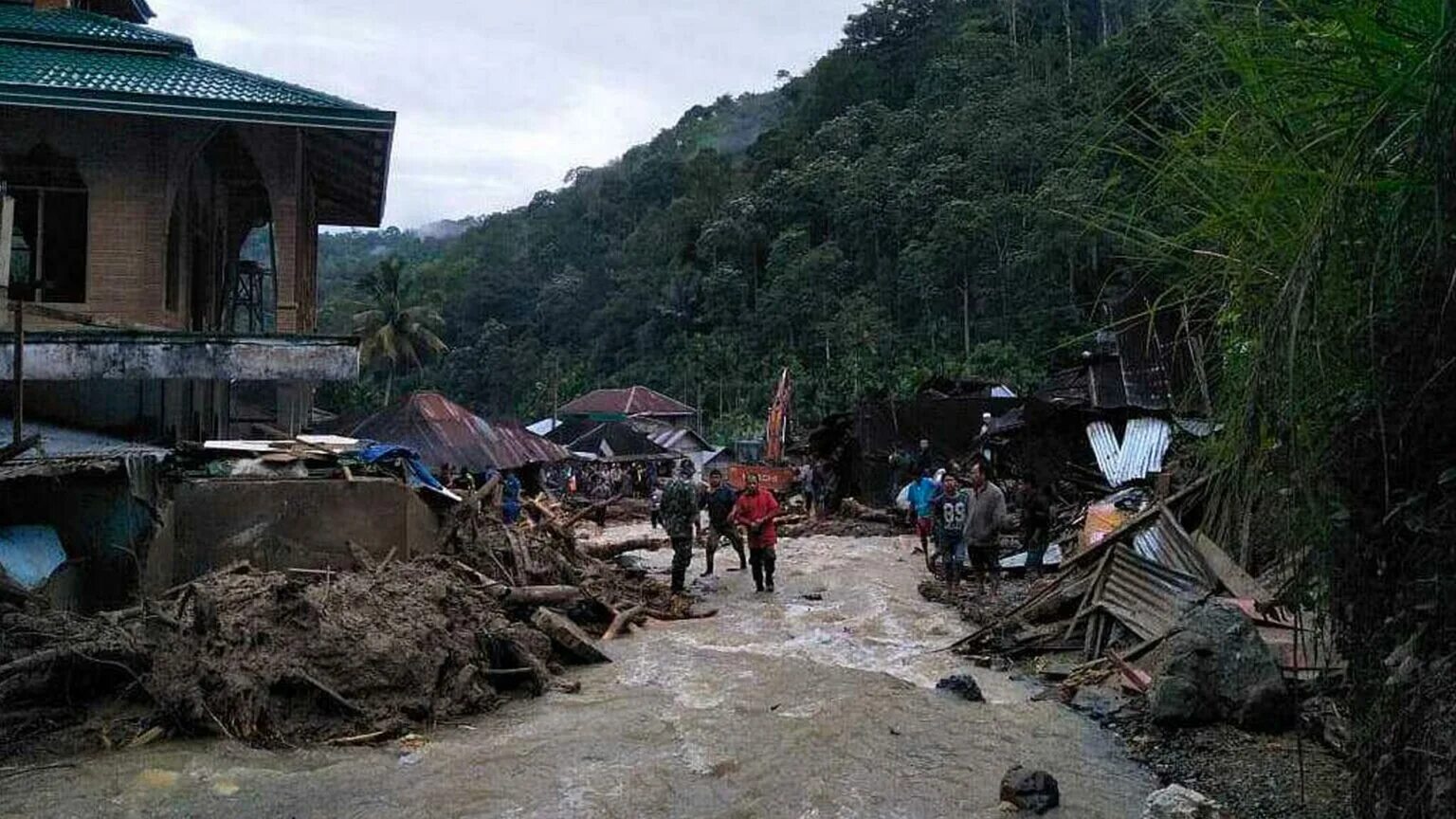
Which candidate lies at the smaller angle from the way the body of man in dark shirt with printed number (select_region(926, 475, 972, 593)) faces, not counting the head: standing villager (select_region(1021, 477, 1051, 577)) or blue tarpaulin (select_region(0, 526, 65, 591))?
the blue tarpaulin

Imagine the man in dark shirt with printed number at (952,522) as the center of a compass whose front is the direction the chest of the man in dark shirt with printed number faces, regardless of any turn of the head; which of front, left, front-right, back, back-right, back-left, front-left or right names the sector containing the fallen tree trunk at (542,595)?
front-right

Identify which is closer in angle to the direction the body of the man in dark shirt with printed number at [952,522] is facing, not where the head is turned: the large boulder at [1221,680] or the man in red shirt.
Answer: the large boulder

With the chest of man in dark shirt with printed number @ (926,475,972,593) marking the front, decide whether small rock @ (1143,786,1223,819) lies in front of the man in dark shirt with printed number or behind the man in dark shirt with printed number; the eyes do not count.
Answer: in front

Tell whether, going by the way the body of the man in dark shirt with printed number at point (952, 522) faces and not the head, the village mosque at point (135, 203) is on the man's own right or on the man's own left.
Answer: on the man's own right

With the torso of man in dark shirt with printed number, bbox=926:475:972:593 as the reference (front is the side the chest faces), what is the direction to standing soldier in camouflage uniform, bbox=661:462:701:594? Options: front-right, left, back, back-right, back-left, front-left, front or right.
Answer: right

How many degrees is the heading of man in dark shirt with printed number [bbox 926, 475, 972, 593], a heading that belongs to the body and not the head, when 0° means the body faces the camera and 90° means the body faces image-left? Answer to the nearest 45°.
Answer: approximately 0°

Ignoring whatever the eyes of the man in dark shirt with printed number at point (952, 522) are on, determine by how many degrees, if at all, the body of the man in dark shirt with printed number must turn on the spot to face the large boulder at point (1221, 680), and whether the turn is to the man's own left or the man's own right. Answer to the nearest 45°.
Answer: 0° — they already face it

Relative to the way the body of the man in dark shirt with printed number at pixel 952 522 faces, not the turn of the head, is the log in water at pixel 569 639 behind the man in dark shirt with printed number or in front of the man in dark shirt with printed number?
in front
